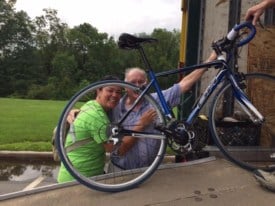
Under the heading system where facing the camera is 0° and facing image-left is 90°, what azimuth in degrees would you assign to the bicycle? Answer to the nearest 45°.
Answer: approximately 270°
